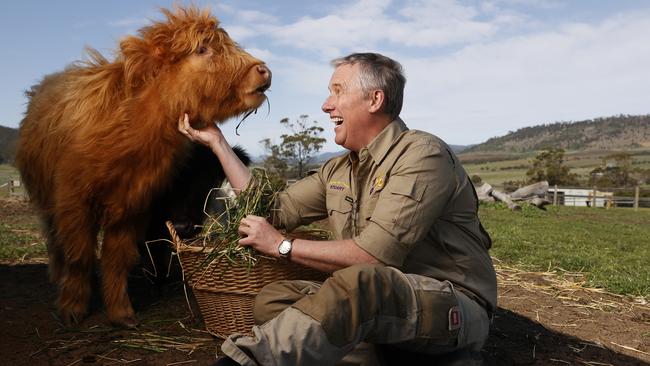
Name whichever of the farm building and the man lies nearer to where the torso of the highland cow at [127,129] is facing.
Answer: the man

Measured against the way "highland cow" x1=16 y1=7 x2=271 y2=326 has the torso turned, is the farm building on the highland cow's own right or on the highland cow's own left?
on the highland cow's own left

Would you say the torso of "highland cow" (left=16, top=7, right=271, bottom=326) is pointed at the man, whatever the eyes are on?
yes

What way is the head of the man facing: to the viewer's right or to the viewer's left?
to the viewer's left

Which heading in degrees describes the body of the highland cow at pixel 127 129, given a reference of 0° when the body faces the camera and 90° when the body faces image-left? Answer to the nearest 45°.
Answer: approximately 315°
